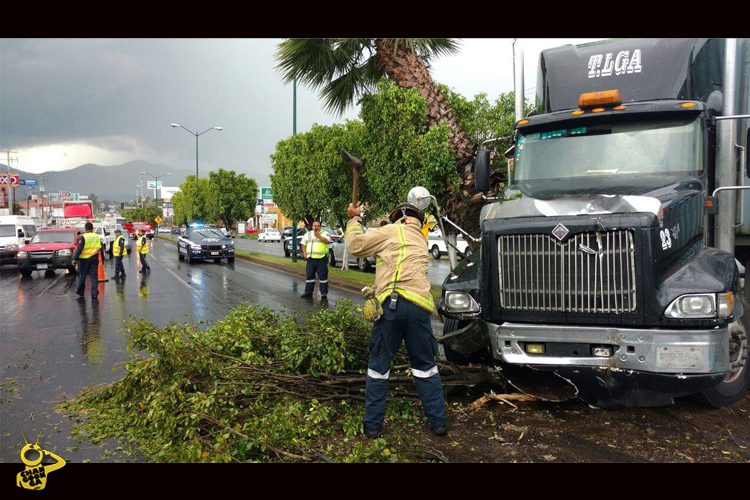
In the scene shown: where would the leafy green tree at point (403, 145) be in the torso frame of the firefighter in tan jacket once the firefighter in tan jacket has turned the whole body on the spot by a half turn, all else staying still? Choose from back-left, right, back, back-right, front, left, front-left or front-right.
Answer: back

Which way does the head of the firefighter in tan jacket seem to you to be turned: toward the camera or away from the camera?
away from the camera

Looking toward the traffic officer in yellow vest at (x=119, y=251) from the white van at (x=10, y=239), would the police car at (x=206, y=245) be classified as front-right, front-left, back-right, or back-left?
front-left

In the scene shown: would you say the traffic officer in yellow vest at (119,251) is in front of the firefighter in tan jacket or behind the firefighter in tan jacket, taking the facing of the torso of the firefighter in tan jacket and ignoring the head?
in front

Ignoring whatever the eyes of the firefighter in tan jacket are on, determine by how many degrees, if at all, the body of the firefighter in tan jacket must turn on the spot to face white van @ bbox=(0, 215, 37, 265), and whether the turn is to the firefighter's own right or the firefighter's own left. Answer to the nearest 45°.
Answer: approximately 45° to the firefighter's own left

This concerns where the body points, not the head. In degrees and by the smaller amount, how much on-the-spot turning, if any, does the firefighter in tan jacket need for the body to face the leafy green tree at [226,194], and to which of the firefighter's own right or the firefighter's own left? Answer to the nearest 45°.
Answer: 0° — they already face it

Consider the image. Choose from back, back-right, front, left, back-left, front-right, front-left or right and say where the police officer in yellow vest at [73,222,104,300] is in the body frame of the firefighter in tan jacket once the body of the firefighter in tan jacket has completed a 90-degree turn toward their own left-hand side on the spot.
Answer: front-right

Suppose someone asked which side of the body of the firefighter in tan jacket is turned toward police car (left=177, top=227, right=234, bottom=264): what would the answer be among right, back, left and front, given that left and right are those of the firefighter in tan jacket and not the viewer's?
front

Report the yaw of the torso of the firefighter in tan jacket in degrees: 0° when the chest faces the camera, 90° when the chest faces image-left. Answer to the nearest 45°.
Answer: approximately 180°

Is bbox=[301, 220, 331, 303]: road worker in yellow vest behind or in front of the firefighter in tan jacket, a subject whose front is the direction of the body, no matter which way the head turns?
in front

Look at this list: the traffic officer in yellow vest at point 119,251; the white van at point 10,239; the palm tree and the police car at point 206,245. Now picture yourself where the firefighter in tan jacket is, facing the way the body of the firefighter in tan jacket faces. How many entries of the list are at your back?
0

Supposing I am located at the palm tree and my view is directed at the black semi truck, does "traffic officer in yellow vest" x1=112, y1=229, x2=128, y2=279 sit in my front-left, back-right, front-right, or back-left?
back-right

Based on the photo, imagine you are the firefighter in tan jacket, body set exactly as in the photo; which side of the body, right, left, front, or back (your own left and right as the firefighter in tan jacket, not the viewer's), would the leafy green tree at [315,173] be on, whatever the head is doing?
front

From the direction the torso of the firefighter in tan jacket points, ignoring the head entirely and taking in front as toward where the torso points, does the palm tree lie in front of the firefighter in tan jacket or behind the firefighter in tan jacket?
in front

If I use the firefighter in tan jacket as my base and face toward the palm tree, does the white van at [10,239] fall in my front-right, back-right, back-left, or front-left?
front-left
